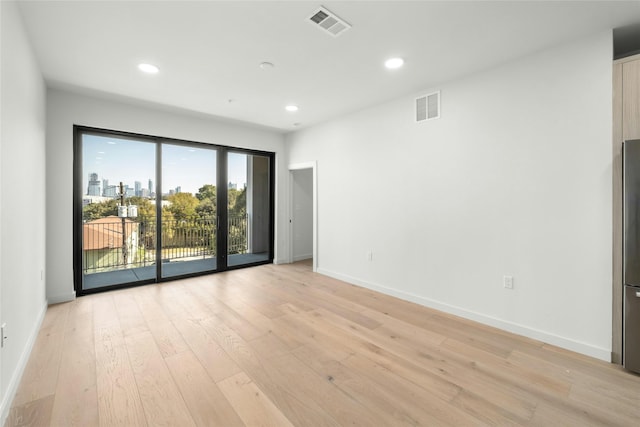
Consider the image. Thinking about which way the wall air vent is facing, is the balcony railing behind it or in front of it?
in front

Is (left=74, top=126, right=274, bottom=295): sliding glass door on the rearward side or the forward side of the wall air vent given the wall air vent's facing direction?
on the forward side

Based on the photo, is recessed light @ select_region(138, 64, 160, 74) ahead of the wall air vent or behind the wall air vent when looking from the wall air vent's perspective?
ahead

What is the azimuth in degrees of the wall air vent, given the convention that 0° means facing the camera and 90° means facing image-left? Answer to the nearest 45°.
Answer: approximately 45°

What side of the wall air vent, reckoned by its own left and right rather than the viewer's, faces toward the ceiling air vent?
front

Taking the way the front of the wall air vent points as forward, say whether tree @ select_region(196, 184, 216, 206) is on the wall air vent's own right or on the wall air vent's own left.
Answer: on the wall air vent's own right

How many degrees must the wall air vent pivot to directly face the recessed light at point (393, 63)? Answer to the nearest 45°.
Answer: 0° — it already faces it

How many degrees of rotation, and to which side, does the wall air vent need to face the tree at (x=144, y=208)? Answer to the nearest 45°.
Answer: approximately 45° to its right
